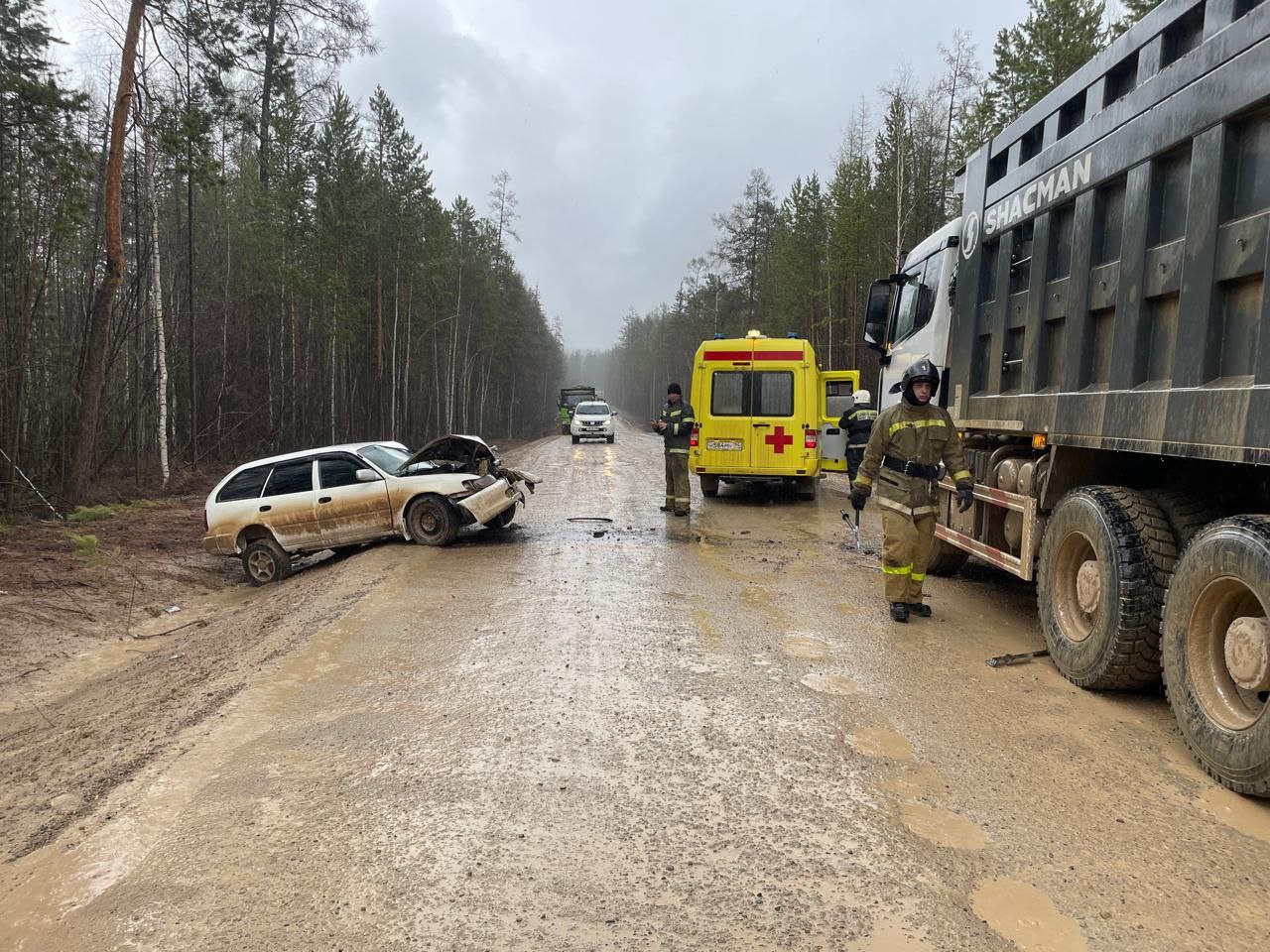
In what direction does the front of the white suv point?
toward the camera

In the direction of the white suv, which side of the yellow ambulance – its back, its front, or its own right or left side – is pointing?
front

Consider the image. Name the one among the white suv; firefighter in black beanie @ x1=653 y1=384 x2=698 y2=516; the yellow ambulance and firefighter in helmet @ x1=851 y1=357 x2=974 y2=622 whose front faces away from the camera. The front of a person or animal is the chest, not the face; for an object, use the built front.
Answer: the yellow ambulance

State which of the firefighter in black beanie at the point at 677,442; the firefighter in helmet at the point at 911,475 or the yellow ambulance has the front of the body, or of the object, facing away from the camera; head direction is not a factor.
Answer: the yellow ambulance

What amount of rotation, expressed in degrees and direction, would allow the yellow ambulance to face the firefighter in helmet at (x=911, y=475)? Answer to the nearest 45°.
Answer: approximately 180°

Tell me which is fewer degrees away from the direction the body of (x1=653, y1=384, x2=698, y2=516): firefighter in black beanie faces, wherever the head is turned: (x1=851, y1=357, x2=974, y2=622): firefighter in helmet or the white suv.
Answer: the firefighter in helmet

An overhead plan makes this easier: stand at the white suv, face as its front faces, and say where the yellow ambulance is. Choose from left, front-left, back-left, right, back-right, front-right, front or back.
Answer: front

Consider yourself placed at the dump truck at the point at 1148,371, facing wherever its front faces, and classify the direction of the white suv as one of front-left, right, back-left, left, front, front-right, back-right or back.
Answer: front

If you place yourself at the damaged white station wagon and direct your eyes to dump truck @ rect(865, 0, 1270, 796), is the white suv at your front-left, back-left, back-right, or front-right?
back-left

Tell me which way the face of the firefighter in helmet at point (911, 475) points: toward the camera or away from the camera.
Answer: toward the camera

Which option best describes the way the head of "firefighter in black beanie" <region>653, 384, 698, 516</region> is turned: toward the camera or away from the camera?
toward the camera

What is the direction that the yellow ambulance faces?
away from the camera

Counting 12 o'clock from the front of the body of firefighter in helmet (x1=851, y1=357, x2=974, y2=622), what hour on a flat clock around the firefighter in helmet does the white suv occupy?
The white suv is roughly at 5 o'clock from the firefighter in helmet.

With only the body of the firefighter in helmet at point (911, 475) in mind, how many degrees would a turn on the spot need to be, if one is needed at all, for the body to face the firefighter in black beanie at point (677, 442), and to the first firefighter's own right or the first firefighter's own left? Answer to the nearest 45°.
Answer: approximately 135° to the first firefighter's own right

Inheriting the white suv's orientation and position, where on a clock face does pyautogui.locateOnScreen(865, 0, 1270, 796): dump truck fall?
The dump truck is roughly at 12 o'clock from the white suv.

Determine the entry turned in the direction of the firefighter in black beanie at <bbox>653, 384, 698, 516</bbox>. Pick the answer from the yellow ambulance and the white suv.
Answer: the white suv

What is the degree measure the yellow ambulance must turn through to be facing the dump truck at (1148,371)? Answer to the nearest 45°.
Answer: approximately 180°

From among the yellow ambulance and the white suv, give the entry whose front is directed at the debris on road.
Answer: the white suv

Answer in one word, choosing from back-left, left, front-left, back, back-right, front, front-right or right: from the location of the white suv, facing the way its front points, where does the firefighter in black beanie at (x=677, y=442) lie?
front
